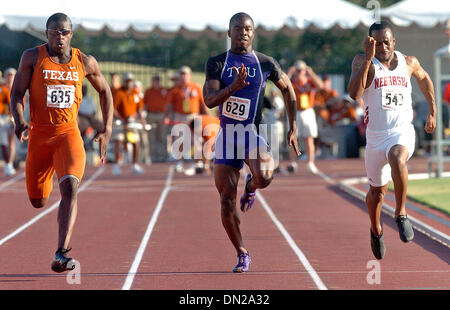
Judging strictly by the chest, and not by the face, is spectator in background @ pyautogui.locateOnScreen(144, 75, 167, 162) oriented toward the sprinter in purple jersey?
yes

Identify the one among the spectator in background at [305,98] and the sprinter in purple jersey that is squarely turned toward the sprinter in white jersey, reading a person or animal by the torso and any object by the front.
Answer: the spectator in background

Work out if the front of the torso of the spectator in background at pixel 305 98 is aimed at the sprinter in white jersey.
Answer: yes

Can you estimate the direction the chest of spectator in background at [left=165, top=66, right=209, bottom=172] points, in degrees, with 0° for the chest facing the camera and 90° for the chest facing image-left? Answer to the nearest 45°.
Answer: approximately 0°

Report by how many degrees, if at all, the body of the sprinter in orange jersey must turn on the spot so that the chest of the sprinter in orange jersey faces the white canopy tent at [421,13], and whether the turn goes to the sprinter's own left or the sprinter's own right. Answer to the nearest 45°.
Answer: approximately 135° to the sprinter's own left

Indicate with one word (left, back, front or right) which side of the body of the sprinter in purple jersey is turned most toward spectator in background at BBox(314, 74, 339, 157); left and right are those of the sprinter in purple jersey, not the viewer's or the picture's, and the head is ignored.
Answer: back

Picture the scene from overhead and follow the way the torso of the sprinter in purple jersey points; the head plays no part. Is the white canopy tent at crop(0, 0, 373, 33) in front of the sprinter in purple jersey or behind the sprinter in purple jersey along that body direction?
behind
